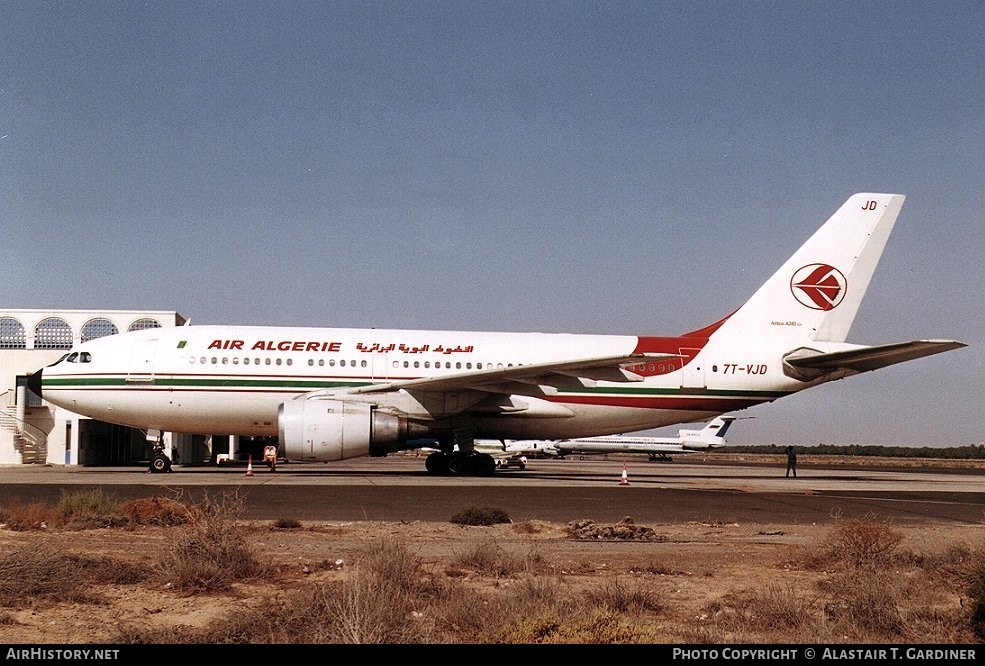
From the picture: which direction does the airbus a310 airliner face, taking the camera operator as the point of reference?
facing to the left of the viewer

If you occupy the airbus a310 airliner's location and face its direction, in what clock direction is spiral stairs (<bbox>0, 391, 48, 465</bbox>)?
The spiral stairs is roughly at 1 o'clock from the airbus a310 airliner.

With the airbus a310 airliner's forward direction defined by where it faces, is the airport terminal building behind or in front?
in front
